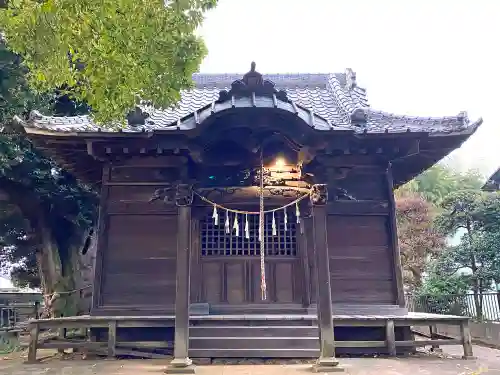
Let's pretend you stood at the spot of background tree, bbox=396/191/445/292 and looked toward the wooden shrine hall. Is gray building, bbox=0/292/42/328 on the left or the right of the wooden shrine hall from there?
right

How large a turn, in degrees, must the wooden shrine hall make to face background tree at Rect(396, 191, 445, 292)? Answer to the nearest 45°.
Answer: approximately 135° to its left

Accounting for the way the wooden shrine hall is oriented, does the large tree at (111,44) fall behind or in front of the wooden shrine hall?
in front

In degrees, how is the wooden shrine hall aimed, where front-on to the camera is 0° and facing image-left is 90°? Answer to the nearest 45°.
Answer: approximately 0°

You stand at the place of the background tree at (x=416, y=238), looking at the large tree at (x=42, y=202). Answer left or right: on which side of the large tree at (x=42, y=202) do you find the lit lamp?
left

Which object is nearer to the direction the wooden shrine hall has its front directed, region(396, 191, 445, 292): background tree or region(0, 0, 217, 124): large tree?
the large tree

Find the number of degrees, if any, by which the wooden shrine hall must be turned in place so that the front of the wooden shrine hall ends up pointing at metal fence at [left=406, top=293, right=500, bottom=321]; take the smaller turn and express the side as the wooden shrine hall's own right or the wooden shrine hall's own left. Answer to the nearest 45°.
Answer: approximately 135° to the wooden shrine hall's own left

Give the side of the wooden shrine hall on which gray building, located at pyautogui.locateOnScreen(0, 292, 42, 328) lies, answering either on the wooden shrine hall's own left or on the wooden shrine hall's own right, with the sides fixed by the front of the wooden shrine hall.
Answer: on the wooden shrine hall's own right

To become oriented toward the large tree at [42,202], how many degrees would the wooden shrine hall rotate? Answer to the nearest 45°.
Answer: approximately 135° to its right

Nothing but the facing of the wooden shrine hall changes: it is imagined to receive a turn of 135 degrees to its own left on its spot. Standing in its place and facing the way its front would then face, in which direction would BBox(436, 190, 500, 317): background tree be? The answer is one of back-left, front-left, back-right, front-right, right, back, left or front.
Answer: front
